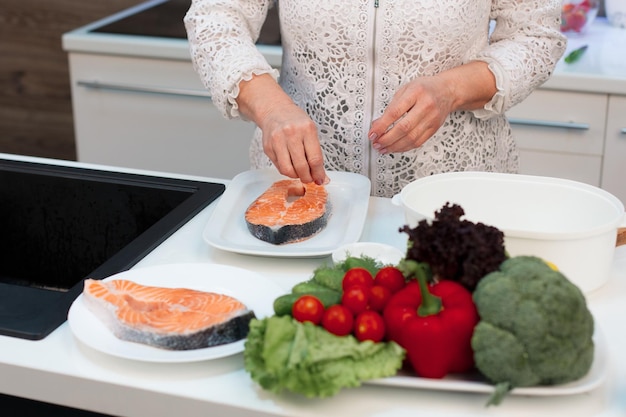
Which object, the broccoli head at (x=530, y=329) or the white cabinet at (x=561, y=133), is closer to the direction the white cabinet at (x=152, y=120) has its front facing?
the broccoli head

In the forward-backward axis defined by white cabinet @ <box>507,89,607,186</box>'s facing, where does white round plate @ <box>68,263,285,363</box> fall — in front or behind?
in front

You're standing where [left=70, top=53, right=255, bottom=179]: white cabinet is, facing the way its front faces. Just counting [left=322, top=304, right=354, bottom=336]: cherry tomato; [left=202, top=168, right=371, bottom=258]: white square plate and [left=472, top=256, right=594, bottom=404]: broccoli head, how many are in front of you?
3

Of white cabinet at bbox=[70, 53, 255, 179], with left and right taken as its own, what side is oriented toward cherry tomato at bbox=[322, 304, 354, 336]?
front

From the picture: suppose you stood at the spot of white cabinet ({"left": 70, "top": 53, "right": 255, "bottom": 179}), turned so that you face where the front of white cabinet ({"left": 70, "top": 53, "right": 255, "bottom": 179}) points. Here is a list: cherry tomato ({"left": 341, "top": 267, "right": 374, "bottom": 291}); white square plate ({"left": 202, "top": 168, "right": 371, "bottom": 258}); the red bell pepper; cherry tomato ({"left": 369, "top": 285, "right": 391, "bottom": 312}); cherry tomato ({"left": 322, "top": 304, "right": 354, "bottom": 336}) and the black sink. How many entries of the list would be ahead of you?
6

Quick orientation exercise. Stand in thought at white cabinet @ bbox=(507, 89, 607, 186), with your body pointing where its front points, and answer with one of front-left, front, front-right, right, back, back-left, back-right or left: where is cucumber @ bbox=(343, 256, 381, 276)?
front

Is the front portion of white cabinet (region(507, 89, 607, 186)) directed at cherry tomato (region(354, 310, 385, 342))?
yes

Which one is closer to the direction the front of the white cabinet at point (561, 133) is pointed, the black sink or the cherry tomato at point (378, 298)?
the cherry tomato

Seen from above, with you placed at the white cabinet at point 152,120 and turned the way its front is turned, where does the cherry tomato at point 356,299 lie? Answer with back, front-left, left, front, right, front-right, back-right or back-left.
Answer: front

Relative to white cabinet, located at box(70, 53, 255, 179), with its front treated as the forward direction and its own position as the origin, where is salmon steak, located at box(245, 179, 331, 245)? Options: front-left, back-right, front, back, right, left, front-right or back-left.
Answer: front

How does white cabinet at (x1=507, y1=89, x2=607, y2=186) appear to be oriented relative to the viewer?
toward the camera

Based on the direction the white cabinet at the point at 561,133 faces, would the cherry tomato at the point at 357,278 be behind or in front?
in front

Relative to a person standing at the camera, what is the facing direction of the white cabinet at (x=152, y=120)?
facing the viewer

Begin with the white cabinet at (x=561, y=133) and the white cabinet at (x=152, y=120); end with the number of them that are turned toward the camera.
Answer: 2

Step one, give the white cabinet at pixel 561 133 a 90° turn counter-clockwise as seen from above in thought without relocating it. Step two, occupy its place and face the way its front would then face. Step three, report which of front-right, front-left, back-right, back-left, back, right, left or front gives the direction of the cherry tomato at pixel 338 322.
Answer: right

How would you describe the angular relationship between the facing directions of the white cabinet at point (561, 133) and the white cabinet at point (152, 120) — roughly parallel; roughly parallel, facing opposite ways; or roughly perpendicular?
roughly parallel

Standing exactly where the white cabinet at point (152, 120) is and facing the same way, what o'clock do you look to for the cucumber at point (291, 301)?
The cucumber is roughly at 12 o'clock from the white cabinet.

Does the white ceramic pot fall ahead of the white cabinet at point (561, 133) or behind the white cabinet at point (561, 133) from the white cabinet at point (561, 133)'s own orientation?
ahead
